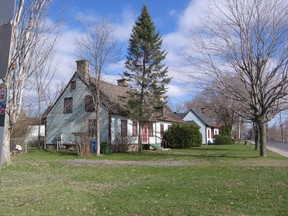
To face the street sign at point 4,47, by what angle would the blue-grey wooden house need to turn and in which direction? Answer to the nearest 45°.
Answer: approximately 45° to its right

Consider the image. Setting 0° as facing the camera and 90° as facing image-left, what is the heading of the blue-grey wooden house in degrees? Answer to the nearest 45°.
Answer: approximately 315°

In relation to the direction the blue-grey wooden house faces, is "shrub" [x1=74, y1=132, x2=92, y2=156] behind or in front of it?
in front

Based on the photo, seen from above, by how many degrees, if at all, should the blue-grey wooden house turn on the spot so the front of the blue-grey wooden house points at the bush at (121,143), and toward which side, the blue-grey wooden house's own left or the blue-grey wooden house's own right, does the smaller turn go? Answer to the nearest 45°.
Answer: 0° — it already faces it

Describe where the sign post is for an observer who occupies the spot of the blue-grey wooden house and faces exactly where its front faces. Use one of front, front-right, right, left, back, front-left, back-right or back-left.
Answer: front-right
